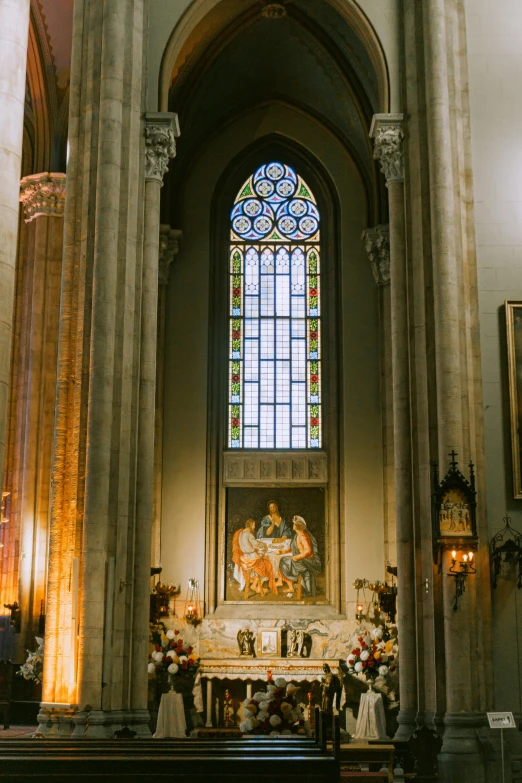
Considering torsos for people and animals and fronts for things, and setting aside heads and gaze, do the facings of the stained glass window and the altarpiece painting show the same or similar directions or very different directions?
same or similar directions

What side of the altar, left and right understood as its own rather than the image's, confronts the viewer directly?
front

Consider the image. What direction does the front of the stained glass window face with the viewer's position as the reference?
facing the viewer

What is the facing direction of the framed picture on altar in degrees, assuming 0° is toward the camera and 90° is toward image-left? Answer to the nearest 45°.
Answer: approximately 0°

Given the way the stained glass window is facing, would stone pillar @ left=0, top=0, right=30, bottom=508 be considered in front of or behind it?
in front

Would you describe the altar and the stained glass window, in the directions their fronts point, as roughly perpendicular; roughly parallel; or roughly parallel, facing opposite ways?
roughly parallel

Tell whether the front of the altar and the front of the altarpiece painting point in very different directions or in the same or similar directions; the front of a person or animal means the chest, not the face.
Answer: same or similar directions
